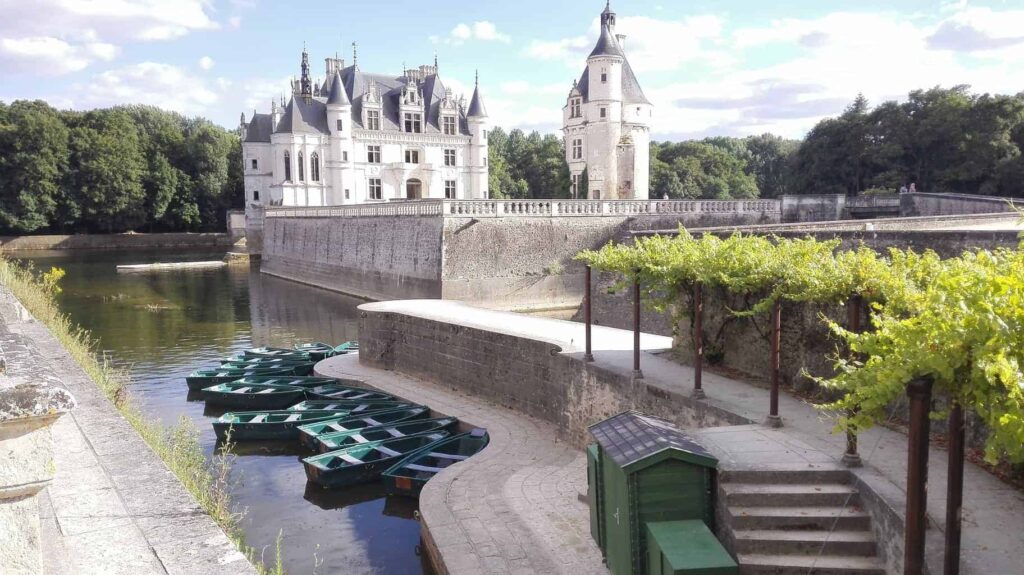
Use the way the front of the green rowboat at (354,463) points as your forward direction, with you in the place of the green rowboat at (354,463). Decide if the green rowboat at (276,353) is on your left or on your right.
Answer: on your left

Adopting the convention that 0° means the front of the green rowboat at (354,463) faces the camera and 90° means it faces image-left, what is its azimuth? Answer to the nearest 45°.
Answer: approximately 225°

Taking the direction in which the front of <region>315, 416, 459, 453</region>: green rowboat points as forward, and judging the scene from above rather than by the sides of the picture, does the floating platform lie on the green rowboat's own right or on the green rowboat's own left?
on the green rowboat's own left

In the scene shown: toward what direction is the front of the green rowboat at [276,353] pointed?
to the viewer's right

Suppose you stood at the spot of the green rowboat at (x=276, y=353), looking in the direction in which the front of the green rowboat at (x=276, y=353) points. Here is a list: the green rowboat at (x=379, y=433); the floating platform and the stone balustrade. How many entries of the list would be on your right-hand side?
1

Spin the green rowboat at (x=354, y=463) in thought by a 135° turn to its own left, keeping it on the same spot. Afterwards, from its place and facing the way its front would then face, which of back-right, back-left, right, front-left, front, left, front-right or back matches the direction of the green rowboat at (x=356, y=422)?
right

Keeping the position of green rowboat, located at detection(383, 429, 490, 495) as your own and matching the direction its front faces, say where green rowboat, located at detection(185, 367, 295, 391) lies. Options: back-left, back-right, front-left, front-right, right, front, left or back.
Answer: left

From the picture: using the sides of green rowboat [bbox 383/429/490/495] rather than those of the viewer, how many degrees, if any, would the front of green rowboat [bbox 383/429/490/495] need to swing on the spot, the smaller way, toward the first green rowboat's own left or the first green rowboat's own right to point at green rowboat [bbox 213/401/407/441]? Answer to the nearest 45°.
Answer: approximately 90° to the first green rowboat's own left

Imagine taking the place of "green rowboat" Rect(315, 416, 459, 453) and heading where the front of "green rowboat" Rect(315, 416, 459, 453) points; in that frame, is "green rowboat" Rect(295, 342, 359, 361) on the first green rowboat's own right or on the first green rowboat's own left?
on the first green rowboat's own left

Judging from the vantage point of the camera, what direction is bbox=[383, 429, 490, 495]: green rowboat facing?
facing away from the viewer and to the right of the viewer

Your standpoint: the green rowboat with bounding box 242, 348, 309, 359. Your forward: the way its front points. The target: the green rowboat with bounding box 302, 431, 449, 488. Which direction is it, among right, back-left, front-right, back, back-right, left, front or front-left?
right

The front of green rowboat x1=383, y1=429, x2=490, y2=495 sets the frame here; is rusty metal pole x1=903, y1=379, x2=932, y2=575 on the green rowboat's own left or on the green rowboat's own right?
on the green rowboat's own right
